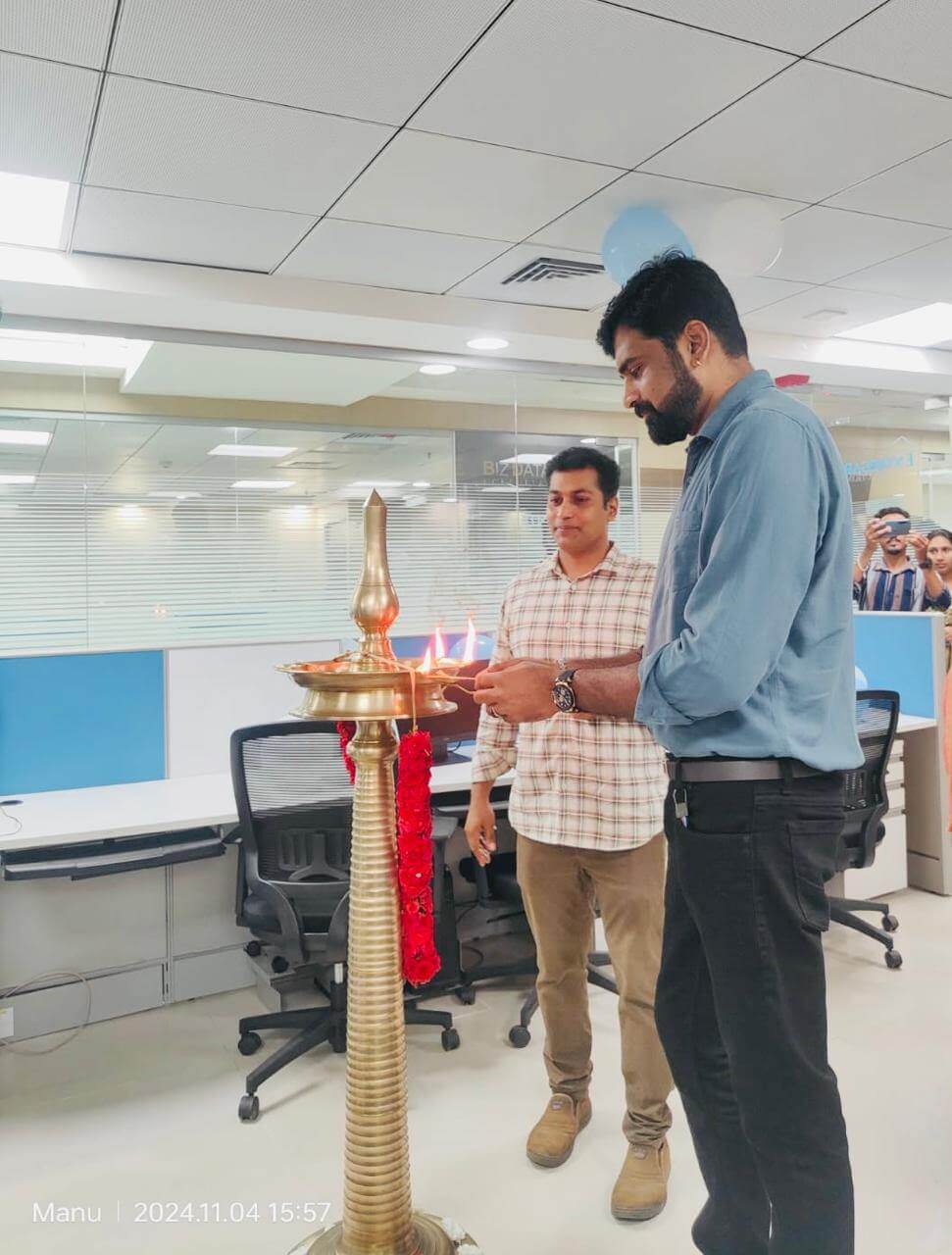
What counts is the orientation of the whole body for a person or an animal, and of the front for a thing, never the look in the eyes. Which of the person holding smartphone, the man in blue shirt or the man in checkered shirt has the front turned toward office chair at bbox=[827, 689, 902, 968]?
the person holding smartphone

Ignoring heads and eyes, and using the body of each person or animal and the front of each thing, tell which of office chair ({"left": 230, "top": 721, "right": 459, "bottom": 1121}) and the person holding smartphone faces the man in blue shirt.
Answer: the person holding smartphone

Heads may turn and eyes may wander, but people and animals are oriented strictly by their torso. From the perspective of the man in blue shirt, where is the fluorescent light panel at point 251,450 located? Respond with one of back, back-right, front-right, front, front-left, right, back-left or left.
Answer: front-right

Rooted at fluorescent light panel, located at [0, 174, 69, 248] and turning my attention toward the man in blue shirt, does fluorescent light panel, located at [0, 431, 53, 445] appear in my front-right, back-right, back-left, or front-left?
back-left

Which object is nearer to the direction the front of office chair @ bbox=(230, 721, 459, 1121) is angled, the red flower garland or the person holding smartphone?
the person holding smartphone

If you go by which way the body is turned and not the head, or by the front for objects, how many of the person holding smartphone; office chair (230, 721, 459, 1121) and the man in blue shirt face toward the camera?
1

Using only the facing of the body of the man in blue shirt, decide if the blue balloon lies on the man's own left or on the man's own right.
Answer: on the man's own right

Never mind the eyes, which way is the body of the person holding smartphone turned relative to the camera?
toward the camera

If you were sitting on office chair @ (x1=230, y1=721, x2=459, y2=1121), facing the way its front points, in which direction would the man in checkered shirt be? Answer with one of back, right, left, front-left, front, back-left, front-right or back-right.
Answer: right

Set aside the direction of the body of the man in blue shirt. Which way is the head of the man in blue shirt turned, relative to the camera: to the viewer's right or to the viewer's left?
to the viewer's left

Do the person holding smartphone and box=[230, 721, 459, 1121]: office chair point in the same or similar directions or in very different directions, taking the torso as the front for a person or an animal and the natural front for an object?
very different directions

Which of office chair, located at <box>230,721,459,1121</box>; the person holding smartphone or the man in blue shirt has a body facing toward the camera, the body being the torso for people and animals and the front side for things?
the person holding smartphone

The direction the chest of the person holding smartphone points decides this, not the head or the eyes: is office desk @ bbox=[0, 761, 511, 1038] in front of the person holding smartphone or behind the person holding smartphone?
in front

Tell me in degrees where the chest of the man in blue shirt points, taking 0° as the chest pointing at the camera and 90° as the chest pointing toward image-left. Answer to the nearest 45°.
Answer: approximately 90°

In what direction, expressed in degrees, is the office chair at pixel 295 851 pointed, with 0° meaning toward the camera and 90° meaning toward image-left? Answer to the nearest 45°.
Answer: approximately 225°

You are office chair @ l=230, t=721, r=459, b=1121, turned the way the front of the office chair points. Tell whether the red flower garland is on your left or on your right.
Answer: on your right

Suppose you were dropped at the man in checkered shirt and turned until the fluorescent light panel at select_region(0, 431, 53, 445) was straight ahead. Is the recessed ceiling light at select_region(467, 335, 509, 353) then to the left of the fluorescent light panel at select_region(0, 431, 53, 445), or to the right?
right

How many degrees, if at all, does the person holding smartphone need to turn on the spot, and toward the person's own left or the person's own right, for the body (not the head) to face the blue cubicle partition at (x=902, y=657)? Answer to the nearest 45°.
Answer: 0° — they already face it

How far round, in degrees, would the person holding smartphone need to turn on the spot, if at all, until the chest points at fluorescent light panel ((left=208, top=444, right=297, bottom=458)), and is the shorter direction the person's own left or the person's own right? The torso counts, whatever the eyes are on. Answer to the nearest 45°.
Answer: approximately 45° to the person's own right
